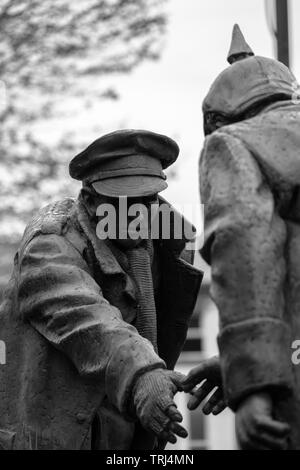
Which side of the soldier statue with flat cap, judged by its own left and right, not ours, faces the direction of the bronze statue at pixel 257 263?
front

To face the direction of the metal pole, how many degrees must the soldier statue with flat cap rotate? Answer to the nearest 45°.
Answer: approximately 90° to its left

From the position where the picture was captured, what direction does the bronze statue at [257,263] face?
facing away from the viewer and to the left of the viewer

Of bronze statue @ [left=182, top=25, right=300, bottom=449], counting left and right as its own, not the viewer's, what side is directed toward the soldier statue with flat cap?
front

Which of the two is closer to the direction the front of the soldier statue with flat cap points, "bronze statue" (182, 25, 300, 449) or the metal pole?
the bronze statue

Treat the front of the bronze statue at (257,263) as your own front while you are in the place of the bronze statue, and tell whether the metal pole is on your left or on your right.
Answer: on your right

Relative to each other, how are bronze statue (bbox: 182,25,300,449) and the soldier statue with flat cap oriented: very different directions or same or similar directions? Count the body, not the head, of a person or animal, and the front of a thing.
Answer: very different directions

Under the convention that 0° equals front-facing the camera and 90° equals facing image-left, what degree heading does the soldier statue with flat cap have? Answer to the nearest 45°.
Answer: approximately 315°
